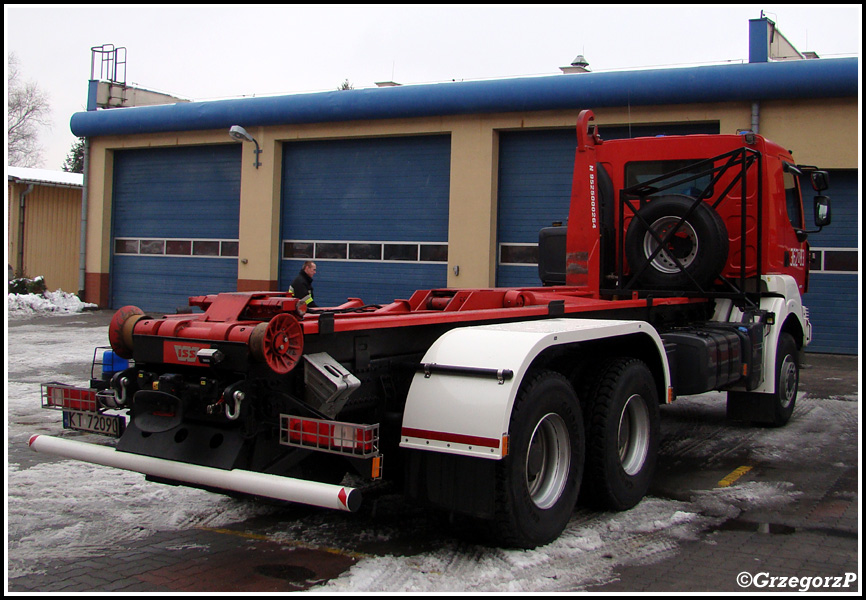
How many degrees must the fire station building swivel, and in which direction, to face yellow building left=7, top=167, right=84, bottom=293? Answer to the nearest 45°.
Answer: approximately 90° to its right

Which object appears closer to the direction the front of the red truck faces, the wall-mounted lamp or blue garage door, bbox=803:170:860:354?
the blue garage door

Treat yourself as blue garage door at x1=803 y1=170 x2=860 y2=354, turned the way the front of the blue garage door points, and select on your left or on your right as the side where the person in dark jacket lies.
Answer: on your right

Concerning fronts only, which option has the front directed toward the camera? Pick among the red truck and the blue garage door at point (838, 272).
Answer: the blue garage door

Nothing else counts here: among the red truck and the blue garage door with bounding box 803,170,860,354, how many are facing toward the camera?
1

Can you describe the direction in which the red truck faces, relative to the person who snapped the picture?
facing away from the viewer and to the right of the viewer

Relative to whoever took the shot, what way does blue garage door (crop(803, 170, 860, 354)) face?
facing the viewer

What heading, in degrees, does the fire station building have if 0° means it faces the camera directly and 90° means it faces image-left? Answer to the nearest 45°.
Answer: approximately 45°

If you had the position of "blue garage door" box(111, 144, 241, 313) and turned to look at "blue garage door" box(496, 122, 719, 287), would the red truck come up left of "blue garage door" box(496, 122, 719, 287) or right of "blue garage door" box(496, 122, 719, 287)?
right

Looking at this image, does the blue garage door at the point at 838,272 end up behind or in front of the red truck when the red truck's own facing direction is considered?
in front

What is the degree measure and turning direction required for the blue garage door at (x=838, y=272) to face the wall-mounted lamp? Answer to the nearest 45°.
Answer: approximately 90° to its right
